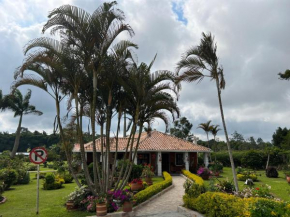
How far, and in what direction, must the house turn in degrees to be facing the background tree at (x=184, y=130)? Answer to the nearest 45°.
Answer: approximately 180°

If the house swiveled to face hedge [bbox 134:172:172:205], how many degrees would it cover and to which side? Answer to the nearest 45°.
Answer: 0° — it already faces it

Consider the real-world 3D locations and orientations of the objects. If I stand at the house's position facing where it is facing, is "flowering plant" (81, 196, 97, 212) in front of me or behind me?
in front

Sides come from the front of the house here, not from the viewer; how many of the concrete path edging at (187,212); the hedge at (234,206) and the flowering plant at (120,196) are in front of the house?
3

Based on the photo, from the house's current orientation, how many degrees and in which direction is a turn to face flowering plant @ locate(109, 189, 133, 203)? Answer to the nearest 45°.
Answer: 0° — it already faces it

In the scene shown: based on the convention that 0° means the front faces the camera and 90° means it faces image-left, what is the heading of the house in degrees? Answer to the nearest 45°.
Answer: approximately 0°

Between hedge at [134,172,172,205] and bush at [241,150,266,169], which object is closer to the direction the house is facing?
the hedge

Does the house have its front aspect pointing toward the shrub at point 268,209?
yes

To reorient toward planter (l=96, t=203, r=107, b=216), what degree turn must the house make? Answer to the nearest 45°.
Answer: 0° — it already faces it

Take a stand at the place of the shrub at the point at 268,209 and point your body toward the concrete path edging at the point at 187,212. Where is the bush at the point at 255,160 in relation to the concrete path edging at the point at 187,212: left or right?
right

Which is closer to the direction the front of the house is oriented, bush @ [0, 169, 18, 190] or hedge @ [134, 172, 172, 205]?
the hedge

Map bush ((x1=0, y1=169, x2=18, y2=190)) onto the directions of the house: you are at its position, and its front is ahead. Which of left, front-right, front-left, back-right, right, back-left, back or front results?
front-right

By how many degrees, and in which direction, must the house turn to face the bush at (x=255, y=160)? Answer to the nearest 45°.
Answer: approximately 90° to its left

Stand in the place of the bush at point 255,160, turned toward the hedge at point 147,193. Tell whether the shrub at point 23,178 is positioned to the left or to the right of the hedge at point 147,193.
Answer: right

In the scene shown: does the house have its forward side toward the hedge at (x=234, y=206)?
yes
